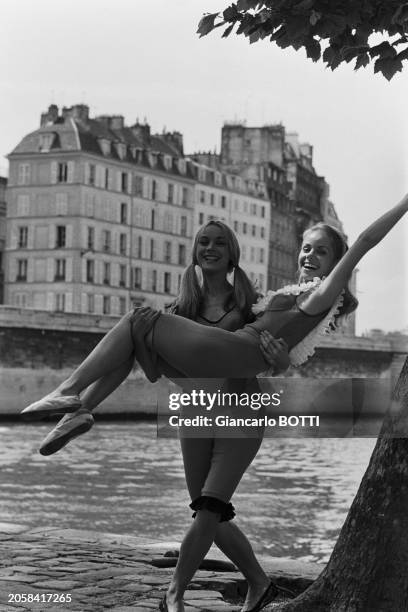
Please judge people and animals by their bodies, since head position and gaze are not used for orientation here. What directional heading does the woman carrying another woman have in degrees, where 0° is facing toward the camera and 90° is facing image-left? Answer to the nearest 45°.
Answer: approximately 0°

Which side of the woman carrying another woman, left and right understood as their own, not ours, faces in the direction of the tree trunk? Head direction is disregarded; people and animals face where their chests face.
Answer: left
